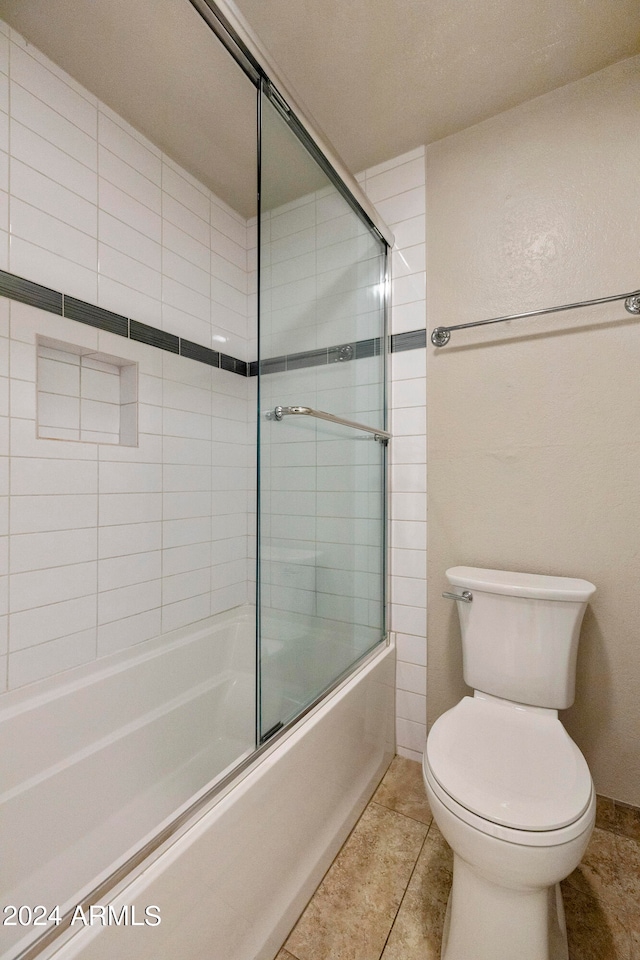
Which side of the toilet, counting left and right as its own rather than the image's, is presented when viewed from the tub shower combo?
right

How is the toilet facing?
toward the camera

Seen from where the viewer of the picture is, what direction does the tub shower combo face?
facing the viewer and to the right of the viewer

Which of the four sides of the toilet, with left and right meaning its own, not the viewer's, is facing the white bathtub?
right

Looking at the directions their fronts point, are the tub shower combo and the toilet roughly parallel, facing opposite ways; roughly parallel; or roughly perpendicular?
roughly perpendicular

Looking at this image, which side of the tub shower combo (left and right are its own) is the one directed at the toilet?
front

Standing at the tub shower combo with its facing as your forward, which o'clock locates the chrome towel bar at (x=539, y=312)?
The chrome towel bar is roughly at 11 o'clock from the tub shower combo.

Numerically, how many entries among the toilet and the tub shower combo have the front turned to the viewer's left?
0
